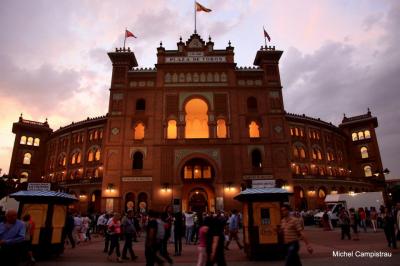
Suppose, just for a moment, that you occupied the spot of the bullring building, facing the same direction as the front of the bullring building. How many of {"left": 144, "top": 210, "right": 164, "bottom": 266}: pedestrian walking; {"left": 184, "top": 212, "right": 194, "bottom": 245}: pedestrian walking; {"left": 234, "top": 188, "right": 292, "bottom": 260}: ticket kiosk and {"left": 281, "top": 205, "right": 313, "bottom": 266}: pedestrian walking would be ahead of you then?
4

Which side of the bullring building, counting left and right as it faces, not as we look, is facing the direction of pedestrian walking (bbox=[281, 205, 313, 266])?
front

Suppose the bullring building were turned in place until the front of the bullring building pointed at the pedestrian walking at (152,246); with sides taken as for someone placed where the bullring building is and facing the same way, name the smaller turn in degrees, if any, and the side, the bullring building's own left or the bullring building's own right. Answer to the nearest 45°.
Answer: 0° — it already faces them

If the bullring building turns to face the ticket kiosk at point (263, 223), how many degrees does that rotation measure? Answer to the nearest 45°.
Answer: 0° — it already faces it

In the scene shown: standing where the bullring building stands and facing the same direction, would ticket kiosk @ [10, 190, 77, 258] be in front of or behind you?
in front

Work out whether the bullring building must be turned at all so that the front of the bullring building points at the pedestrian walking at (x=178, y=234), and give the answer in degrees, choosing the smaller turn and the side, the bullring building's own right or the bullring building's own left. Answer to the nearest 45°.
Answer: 0° — it already faces them

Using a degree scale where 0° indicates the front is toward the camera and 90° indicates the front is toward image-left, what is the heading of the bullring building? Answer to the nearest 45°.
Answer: approximately 0°
